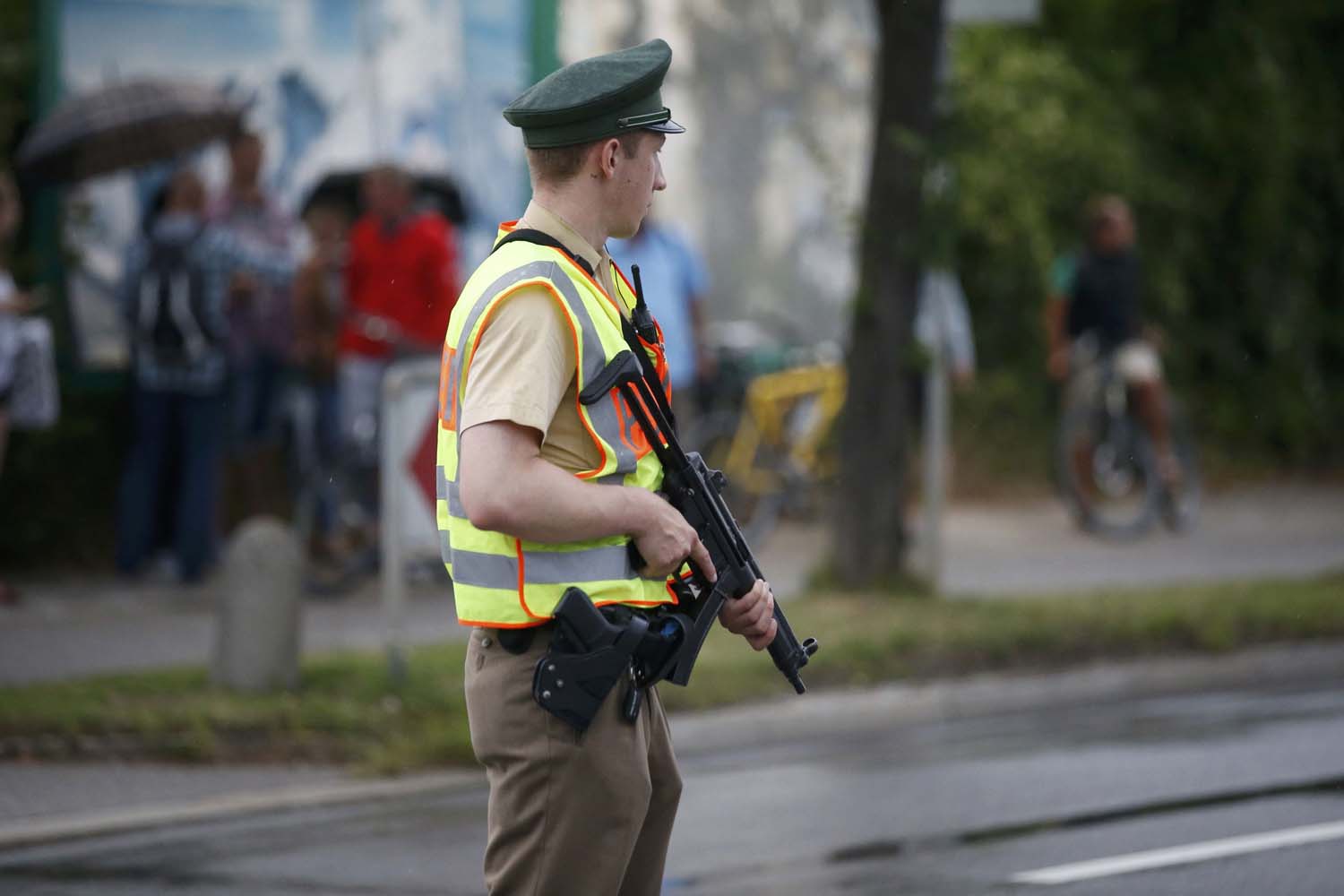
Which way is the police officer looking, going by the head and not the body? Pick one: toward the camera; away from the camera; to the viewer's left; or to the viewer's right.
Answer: to the viewer's right

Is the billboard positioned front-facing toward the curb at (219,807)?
yes

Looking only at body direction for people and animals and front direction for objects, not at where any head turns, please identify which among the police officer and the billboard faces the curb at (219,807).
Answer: the billboard

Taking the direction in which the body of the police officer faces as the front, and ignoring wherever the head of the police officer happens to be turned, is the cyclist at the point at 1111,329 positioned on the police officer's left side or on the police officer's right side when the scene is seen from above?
on the police officer's left side

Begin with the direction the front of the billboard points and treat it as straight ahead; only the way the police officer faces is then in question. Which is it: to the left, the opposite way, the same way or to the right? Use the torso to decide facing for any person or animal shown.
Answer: to the left

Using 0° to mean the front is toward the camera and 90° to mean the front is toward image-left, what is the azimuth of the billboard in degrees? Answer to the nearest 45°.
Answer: approximately 0°

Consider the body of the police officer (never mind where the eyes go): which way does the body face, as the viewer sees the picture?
to the viewer's right

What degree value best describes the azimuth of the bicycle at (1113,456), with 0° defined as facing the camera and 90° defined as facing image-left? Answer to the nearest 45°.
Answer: approximately 45°

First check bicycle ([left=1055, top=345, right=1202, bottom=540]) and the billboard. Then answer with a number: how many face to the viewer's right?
0
